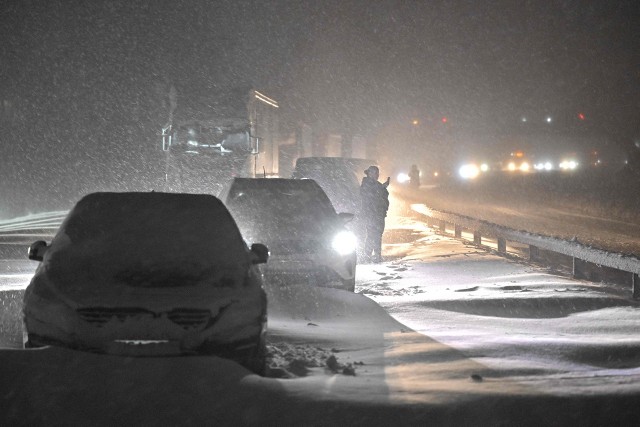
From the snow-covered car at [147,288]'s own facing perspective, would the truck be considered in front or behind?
behind

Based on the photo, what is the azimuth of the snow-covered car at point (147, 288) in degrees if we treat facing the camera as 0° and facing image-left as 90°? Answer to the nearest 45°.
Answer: approximately 0°

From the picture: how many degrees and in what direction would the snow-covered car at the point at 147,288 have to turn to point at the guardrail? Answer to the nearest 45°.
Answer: approximately 135° to its left
